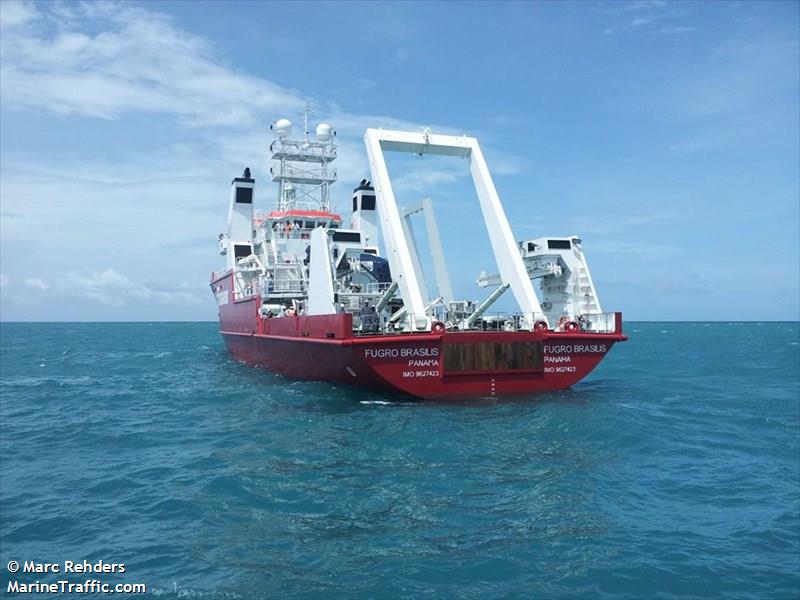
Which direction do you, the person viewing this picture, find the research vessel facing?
facing away from the viewer and to the left of the viewer
